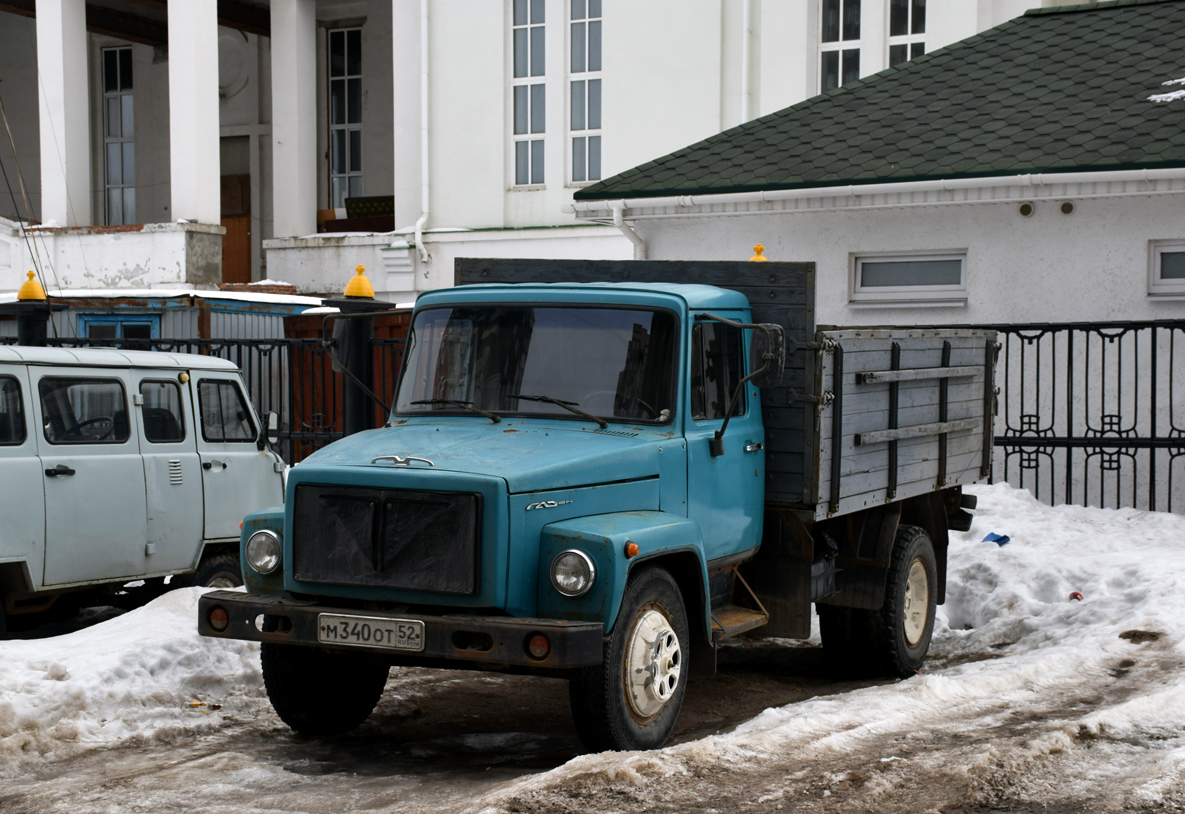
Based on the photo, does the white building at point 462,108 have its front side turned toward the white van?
yes

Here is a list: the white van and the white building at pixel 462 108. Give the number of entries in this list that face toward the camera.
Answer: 1

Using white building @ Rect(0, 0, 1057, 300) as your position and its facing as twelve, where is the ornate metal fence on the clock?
The ornate metal fence is roughly at 11 o'clock from the white building.

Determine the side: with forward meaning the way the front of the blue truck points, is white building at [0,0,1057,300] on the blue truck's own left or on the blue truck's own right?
on the blue truck's own right

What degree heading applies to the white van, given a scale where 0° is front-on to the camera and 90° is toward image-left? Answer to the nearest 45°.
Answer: approximately 225°

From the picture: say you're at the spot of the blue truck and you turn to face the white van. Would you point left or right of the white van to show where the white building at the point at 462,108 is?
right

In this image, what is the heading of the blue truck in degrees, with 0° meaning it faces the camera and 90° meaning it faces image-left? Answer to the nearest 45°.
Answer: approximately 45°

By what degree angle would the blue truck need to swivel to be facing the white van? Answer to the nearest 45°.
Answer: approximately 90° to its right

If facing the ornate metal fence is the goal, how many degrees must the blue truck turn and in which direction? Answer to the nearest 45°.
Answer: approximately 180°

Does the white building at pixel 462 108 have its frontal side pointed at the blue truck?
yes
